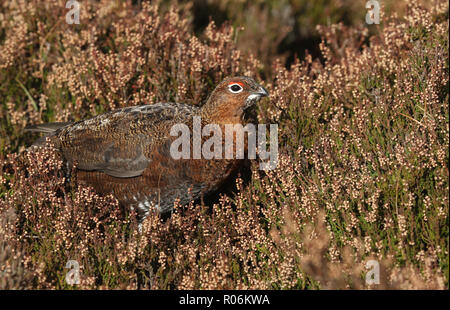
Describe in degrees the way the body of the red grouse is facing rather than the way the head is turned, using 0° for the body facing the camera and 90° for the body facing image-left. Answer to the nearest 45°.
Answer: approximately 270°
